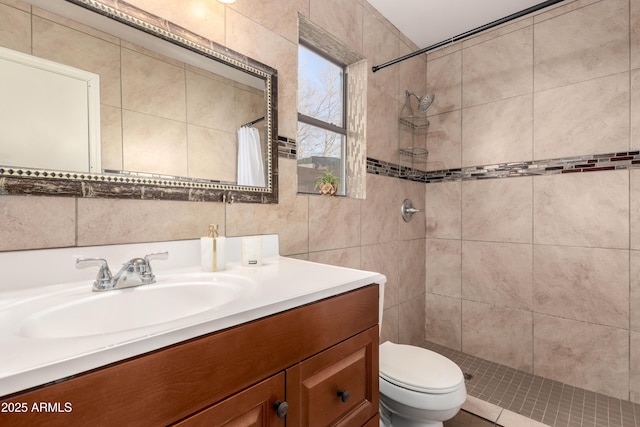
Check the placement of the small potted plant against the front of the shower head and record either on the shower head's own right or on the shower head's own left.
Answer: on the shower head's own right

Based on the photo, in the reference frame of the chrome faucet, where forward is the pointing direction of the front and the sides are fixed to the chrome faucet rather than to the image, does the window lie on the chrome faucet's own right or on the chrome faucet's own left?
on the chrome faucet's own left

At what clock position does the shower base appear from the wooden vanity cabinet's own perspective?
The shower base is roughly at 10 o'clock from the wooden vanity cabinet.

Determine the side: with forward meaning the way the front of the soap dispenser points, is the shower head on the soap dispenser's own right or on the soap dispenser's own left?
on the soap dispenser's own left

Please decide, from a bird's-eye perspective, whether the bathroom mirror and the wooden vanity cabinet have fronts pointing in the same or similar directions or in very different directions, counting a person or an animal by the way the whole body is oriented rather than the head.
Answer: same or similar directions

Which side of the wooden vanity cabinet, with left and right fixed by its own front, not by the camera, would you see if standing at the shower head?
left

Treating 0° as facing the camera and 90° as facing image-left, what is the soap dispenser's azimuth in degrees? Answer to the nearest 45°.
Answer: approximately 0°

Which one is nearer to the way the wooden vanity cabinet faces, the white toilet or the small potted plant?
the white toilet

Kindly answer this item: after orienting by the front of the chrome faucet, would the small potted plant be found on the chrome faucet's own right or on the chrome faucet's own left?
on the chrome faucet's own left

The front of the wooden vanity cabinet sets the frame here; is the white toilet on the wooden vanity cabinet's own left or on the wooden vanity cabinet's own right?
on the wooden vanity cabinet's own left
